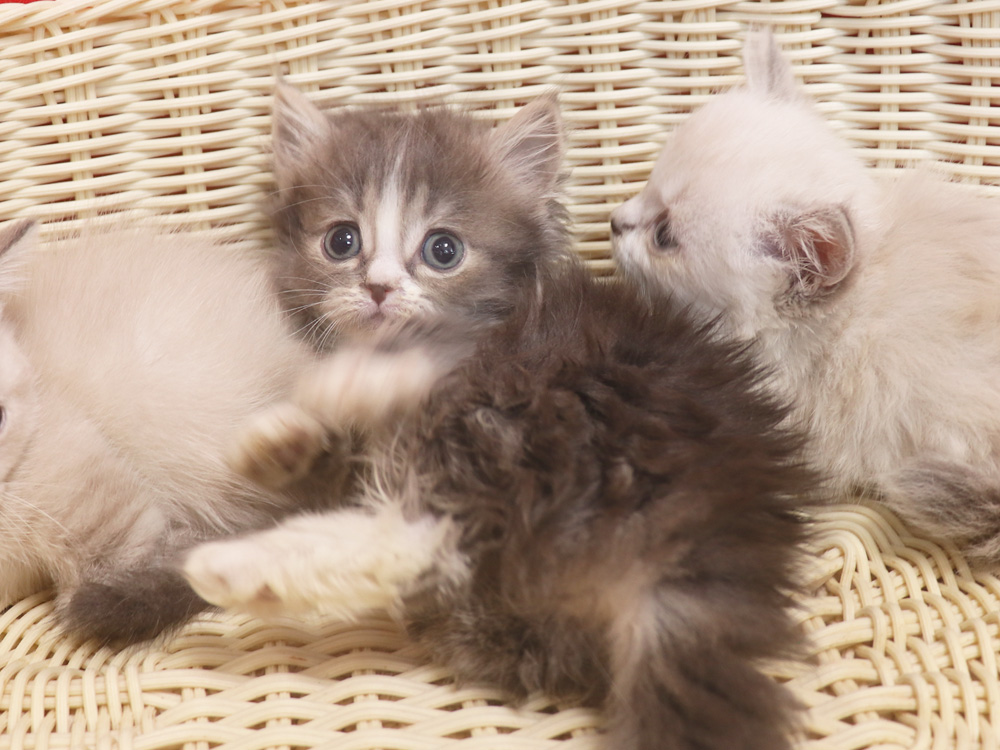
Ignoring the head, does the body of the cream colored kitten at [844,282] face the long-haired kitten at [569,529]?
no

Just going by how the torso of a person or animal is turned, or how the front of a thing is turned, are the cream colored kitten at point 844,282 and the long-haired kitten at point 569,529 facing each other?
no

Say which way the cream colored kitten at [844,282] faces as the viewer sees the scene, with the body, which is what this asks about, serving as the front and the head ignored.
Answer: to the viewer's left

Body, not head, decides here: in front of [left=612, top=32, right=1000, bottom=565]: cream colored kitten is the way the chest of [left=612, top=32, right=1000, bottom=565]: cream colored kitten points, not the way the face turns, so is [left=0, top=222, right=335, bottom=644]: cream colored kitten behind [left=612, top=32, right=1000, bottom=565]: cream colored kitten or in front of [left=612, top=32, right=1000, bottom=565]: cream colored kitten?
in front

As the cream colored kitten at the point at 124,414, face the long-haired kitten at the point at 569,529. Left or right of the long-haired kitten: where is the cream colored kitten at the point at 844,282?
left

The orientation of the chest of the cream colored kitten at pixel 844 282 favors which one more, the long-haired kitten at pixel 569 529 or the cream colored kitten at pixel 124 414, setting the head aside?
the cream colored kitten

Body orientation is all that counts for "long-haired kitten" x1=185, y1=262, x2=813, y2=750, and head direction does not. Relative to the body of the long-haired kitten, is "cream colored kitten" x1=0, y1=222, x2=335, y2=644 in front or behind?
in front

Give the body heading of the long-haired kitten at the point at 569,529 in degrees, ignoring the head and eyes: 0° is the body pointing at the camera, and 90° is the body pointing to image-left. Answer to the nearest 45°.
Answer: approximately 90°

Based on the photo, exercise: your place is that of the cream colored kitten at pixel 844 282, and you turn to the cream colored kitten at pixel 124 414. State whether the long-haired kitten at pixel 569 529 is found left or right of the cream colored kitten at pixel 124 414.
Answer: left
